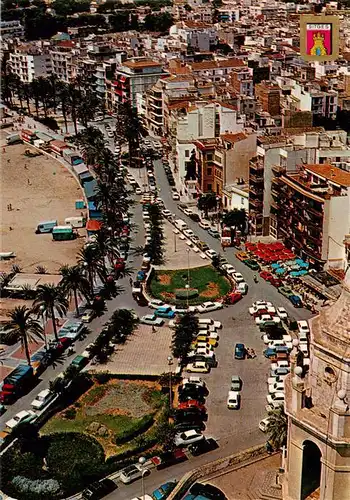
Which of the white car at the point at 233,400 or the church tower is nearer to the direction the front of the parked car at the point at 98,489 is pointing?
the church tower

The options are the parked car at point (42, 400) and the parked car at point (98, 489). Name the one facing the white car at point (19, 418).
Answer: the parked car at point (42, 400)

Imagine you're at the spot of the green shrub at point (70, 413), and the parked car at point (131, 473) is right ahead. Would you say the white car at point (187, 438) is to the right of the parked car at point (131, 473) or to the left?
left
